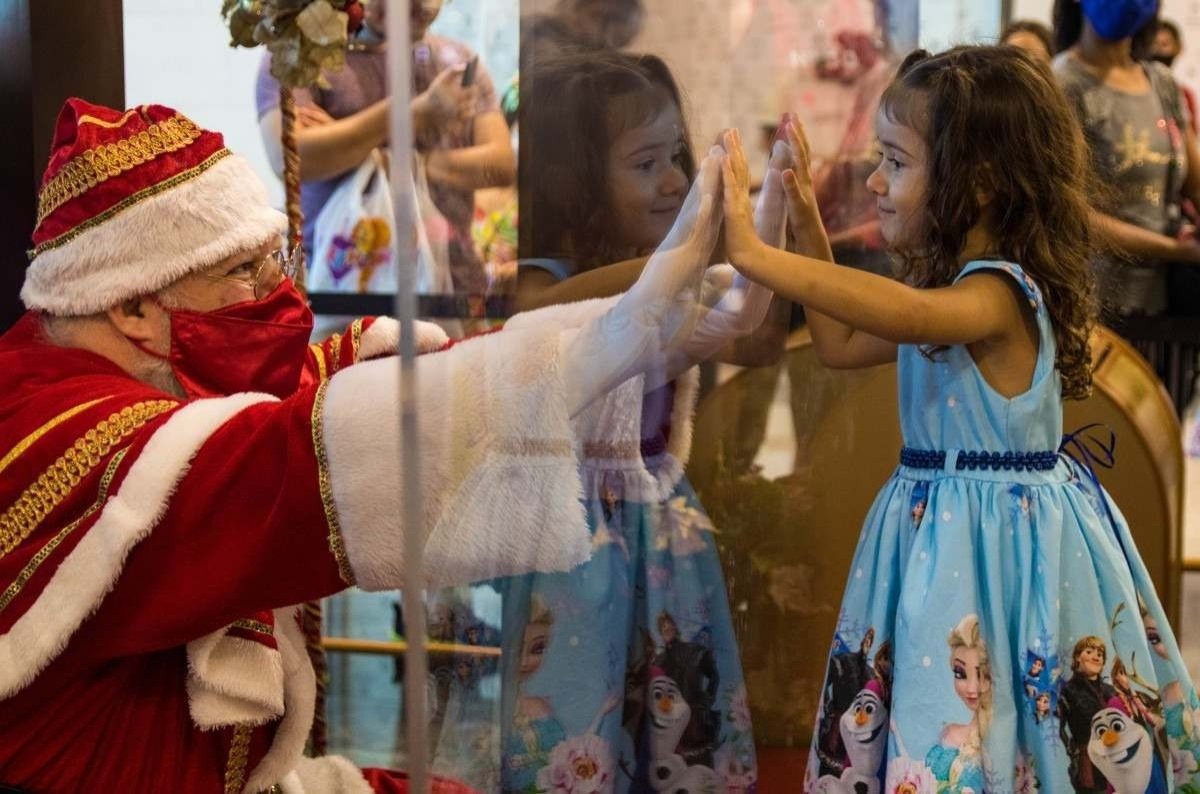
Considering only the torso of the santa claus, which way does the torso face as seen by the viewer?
to the viewer's right

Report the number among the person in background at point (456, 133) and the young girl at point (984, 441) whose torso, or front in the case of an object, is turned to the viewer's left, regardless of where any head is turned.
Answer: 1

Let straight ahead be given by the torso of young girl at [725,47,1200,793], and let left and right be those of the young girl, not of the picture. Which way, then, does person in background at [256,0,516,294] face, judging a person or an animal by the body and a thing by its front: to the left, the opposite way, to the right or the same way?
to the left

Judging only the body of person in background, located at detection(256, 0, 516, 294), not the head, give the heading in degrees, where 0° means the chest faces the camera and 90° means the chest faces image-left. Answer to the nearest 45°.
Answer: approximately 0°

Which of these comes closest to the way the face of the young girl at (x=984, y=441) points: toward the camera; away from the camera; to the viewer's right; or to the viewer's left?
to the viewer's left

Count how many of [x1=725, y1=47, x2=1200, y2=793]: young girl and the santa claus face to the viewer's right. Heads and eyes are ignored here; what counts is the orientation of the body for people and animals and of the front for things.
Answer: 1

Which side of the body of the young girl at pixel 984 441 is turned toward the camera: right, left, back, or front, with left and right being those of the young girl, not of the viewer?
left

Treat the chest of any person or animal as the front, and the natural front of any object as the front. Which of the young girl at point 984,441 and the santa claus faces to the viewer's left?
the young girl

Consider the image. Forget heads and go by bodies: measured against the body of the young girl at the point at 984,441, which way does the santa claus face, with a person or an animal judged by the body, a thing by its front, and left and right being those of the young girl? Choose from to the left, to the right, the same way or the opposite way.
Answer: the opposite way
